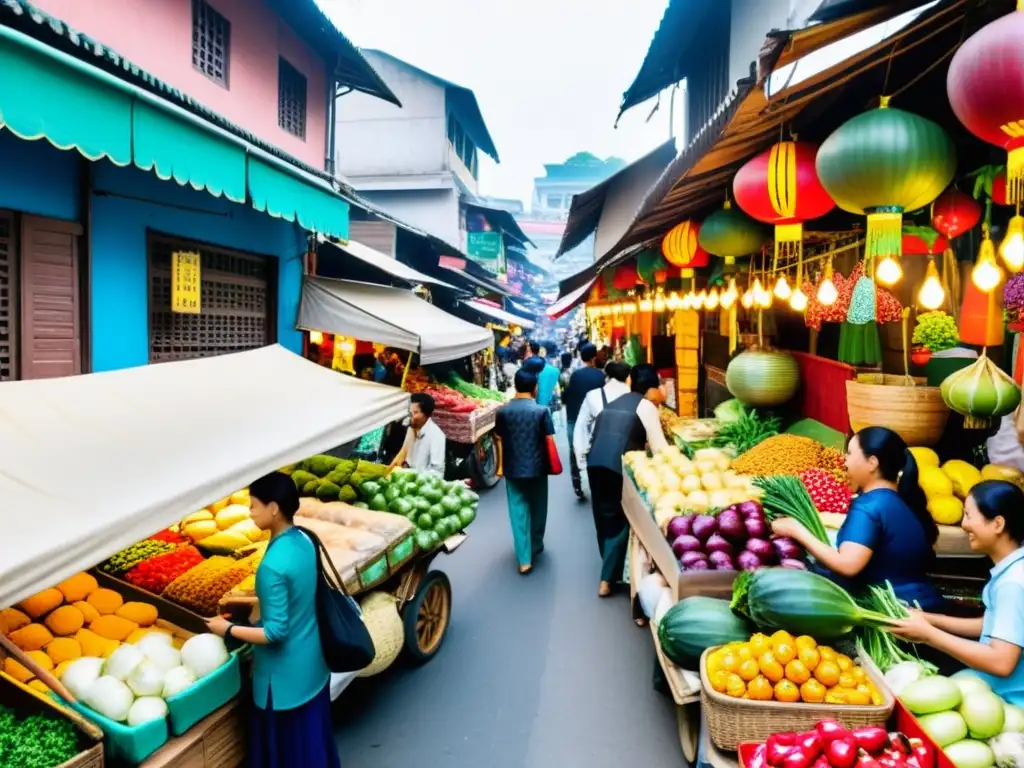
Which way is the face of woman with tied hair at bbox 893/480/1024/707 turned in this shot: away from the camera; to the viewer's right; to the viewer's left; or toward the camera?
to the viewer's left

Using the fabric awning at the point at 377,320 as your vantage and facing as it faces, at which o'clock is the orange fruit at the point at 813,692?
The orange fruit is roughly at 1 o'clock from the fabric awning.

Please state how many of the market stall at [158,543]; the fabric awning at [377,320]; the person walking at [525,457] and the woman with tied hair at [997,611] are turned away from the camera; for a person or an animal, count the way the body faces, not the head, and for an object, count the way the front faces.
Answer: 1

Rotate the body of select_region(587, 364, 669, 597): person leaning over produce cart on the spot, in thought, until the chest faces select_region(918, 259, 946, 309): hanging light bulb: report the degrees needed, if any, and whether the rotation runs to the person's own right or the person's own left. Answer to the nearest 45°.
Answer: approximately 90° to the person's own right

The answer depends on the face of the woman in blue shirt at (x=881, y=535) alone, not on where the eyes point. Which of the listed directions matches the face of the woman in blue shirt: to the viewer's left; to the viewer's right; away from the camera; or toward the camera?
to the viewer's left

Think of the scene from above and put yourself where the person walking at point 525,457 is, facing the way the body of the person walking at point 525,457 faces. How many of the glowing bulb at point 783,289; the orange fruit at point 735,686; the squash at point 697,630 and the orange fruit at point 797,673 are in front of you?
0

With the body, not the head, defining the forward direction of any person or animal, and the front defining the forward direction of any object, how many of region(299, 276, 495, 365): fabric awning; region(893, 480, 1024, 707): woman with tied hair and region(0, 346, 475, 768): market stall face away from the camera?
0

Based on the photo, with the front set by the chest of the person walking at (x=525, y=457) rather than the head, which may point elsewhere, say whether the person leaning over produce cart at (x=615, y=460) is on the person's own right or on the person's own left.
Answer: on the person's own right

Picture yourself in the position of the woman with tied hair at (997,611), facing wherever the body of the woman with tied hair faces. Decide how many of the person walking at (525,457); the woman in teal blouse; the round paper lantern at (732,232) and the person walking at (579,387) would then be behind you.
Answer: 0

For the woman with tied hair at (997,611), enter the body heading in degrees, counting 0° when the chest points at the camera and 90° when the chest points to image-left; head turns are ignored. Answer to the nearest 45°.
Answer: approximately 90°

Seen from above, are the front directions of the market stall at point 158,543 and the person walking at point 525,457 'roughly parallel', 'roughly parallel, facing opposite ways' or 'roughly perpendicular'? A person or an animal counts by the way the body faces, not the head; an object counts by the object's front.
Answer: roughly perpendicular

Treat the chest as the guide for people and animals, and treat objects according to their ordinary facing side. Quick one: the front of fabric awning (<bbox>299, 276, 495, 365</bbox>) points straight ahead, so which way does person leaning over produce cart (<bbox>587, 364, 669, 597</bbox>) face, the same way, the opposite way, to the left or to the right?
to the left

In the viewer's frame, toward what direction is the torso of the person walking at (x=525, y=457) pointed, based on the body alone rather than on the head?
away from the camera

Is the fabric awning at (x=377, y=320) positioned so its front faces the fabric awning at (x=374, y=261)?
no

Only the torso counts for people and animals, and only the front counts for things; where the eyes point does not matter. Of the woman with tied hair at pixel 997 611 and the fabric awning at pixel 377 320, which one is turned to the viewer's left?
the woman with tied hair

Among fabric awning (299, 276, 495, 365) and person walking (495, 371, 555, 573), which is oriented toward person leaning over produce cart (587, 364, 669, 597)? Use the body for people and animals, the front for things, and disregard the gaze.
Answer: the fabric awning

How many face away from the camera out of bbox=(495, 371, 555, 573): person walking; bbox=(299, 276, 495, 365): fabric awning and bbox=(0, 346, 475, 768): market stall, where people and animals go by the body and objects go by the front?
1

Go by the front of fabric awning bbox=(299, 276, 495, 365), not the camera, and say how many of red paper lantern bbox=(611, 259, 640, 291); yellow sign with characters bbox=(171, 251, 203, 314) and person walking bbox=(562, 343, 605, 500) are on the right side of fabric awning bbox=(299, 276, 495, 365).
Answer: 1

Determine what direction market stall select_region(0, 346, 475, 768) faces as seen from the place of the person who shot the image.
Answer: facing the viewer and to the right of the viewer

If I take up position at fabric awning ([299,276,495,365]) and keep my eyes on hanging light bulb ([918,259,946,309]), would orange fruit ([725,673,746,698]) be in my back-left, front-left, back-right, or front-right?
front-right

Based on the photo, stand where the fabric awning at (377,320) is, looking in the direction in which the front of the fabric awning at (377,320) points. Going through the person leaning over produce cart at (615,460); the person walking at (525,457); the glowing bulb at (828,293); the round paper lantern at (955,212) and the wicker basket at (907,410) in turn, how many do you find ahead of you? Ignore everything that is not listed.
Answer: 5

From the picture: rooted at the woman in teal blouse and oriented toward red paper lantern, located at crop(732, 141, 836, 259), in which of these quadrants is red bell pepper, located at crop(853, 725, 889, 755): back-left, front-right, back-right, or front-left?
front-right
